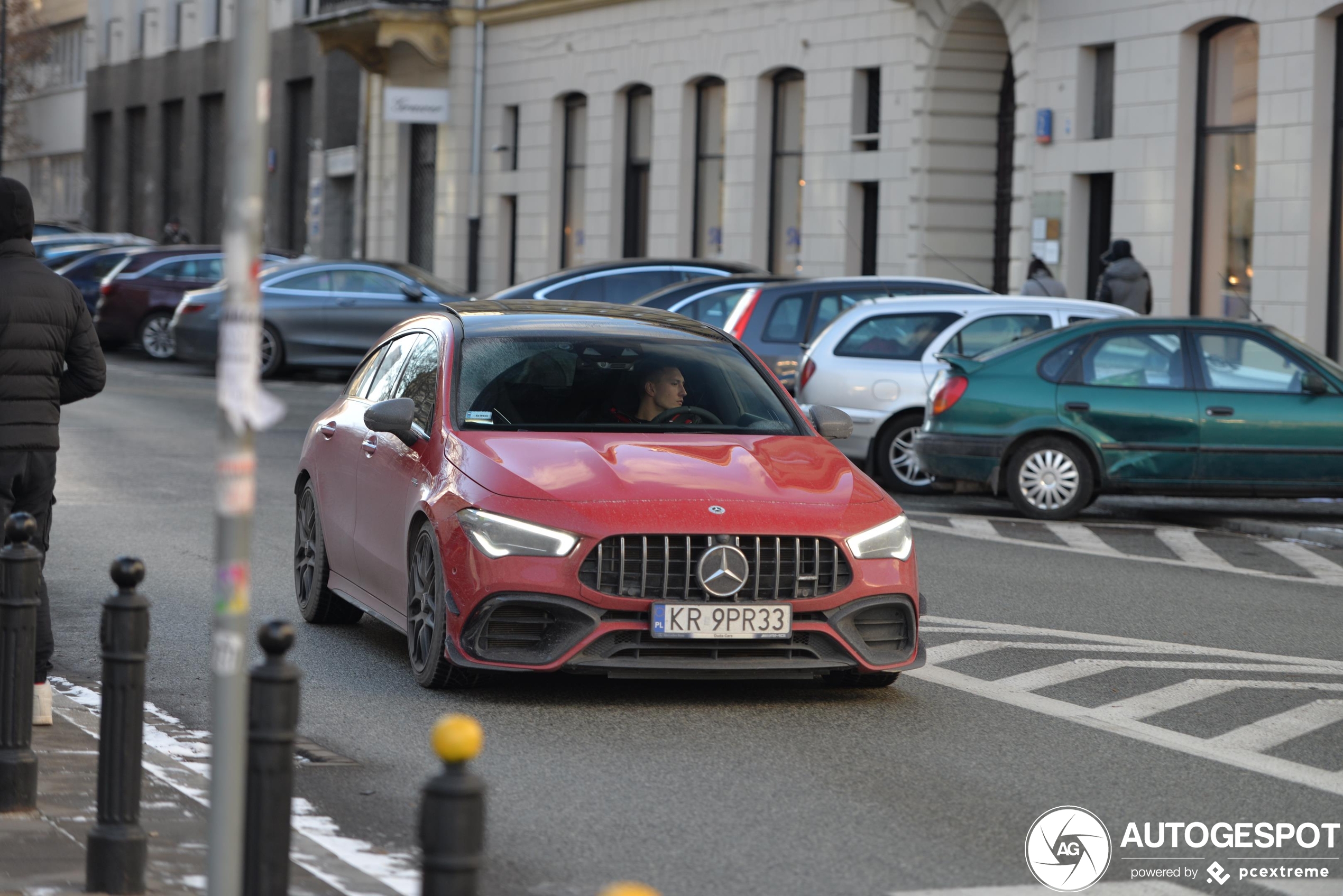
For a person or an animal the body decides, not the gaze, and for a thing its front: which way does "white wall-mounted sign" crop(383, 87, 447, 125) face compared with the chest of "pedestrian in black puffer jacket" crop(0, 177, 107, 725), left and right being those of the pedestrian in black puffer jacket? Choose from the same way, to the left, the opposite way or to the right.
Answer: the opposite way

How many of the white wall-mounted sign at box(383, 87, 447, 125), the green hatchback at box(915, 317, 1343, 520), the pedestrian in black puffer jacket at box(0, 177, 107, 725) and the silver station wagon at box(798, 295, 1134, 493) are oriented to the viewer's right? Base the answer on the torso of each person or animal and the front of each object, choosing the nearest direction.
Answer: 2

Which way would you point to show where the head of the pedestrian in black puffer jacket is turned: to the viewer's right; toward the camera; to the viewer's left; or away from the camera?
away from the camera

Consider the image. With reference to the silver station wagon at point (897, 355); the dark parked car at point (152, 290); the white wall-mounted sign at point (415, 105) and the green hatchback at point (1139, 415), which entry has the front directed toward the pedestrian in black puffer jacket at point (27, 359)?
the white wall-mounted sign

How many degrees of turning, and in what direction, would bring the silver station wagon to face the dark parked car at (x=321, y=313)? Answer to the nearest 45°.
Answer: approximately 135° to its left

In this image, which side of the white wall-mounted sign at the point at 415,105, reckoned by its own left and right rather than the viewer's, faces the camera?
front

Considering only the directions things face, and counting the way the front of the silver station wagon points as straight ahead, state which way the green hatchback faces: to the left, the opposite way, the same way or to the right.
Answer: the same way

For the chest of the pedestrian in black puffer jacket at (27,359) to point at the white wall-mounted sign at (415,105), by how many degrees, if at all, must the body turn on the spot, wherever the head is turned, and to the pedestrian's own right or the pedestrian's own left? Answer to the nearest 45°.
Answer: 0° — they already face it

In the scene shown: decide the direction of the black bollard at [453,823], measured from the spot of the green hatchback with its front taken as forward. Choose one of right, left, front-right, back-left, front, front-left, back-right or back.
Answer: right

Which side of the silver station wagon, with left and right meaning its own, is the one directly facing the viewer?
right

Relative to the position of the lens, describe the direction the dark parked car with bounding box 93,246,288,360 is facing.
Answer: facing away from the viewer and to the right of the viewer

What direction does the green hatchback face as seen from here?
to the viewer's right

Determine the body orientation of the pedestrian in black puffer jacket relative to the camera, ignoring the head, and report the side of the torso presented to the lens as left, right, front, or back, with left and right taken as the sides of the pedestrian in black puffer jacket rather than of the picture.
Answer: back

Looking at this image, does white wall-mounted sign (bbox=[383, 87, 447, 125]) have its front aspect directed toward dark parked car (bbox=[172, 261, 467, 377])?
yes

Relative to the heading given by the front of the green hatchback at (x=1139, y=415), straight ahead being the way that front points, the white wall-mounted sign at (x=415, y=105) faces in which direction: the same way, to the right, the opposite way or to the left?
to the right
